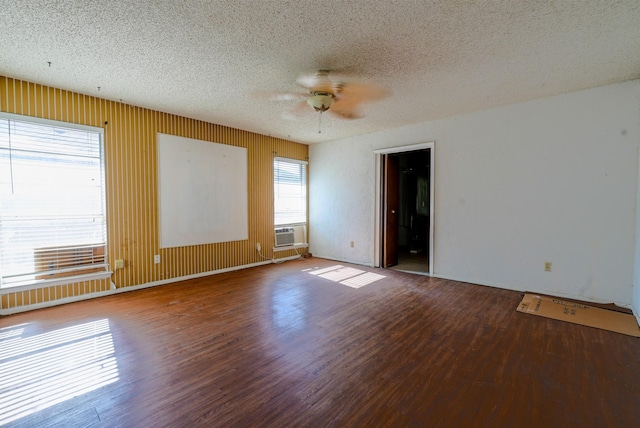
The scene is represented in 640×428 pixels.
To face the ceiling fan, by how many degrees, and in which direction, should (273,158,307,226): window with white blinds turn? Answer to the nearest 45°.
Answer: approximately 45° to its right

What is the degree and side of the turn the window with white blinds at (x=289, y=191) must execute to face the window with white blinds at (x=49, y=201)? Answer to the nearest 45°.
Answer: approximately 90° to its right

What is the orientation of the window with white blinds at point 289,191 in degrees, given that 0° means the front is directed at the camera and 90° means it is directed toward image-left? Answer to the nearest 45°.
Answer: approximately 315°
